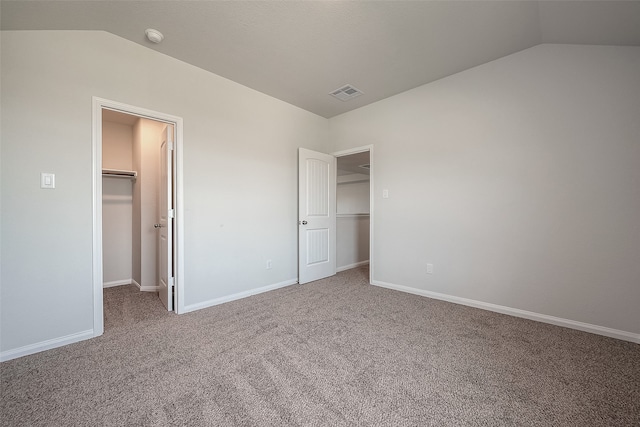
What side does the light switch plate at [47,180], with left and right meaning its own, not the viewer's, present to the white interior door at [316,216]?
left

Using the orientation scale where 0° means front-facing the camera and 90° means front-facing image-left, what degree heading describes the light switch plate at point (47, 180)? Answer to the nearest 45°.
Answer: approximately 0°

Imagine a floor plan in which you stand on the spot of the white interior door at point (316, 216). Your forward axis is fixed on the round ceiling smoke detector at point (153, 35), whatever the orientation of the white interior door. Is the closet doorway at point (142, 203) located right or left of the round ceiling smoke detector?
right

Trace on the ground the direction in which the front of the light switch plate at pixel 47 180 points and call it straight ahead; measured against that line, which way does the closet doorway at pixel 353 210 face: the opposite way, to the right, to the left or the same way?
to the right

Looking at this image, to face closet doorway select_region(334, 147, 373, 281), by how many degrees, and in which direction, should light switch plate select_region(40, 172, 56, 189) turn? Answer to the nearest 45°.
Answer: approximately 90° to its left

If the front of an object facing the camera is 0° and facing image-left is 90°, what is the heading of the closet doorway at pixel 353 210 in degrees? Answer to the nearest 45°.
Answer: approximately 45°

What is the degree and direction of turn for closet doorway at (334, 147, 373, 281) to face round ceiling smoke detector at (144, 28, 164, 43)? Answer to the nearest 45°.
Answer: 0° — it already faces it

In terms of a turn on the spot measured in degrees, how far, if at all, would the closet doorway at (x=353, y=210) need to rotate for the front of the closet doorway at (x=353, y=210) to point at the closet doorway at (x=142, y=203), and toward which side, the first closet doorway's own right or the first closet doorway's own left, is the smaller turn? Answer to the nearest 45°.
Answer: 0° — it already faces it
